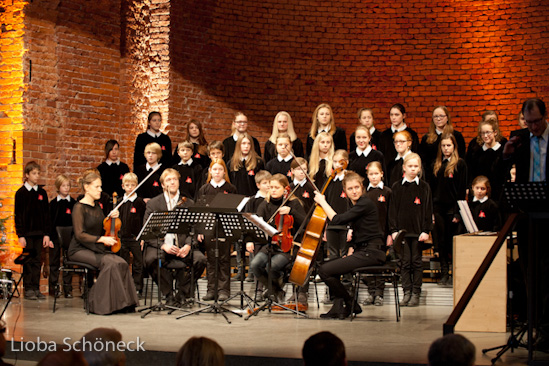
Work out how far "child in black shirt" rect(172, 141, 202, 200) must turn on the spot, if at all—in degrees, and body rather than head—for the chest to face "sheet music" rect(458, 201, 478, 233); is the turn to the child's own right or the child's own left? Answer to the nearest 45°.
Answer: approximately 45° to the child's own left

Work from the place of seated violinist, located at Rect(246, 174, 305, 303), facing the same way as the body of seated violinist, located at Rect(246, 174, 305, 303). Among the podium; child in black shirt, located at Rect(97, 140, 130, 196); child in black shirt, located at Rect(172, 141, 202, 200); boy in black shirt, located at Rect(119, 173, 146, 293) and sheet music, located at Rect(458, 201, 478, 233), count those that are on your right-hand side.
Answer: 3

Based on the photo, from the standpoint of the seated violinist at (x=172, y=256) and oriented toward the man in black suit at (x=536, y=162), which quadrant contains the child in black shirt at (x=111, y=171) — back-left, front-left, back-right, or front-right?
back-left

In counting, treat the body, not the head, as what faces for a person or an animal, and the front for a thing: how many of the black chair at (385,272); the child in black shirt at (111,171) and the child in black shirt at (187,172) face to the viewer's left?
1

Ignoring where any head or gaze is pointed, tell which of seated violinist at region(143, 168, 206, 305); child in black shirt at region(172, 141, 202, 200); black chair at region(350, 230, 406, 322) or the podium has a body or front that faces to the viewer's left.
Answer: the black chair

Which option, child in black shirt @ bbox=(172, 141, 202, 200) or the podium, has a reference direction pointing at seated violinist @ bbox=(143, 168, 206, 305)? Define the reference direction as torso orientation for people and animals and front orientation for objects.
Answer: the child in black shirt

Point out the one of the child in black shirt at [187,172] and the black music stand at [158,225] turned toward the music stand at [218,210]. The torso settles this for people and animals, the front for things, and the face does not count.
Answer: the child in black shirt

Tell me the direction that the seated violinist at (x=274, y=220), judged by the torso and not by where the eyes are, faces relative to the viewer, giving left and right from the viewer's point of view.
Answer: facing the viewer and to the left of the viewer

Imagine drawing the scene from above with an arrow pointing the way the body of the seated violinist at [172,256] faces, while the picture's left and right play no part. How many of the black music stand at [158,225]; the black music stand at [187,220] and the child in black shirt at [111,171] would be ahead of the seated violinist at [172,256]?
2

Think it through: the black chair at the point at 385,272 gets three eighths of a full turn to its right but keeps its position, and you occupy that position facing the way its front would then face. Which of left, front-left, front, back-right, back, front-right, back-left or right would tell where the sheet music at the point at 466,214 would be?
right

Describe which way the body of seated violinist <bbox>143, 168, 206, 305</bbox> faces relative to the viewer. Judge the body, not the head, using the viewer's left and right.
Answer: facing the viewer
